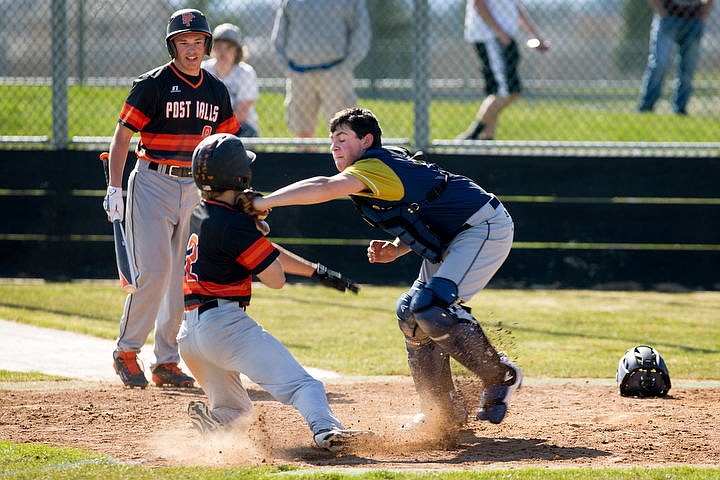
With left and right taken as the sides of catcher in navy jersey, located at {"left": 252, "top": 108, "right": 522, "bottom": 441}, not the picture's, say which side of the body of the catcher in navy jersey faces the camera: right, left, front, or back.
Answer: left

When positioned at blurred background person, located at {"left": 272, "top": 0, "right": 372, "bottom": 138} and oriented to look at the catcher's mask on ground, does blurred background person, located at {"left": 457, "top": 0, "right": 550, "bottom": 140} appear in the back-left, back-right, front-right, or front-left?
front-left

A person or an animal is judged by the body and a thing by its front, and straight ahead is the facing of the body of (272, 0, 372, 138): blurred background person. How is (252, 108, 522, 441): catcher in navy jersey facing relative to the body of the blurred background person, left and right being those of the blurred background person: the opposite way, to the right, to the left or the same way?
to the right

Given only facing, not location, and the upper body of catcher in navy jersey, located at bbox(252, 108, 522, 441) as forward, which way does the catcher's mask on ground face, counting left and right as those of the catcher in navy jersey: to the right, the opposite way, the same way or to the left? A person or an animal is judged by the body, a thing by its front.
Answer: to the left

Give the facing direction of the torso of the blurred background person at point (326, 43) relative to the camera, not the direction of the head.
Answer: toward the camera

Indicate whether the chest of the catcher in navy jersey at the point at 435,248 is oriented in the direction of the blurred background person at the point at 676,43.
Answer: no

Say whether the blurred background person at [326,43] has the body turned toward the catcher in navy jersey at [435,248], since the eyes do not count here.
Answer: yes

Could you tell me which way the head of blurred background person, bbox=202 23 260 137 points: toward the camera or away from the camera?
toward the camera

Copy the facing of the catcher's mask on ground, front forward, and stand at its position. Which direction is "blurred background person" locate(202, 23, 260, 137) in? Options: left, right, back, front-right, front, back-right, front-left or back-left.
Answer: back-right

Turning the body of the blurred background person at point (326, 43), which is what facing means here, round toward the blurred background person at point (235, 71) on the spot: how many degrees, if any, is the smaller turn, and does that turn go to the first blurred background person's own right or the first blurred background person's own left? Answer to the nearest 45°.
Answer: approximately 90° to the first blurred background person's own right

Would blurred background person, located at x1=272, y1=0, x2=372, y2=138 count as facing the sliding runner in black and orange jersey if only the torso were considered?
yes

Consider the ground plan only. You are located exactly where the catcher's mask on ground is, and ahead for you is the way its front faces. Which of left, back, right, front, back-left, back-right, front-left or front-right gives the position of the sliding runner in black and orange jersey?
front-right

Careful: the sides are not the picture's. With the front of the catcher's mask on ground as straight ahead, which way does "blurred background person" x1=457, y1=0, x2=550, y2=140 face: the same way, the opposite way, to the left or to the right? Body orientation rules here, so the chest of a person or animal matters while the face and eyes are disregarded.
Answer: to the left

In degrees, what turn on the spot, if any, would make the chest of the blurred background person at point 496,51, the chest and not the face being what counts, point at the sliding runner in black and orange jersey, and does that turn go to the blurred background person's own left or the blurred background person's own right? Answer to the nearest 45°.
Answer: approximately 90° to the blurred background person's own right

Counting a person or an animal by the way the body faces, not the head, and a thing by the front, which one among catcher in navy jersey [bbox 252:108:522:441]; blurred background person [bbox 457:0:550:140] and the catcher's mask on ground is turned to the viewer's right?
the blurred background person

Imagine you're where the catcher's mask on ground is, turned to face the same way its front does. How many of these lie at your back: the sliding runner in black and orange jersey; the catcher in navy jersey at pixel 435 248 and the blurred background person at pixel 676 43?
1

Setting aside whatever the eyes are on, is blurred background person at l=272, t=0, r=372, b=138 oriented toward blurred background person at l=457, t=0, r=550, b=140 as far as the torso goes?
no

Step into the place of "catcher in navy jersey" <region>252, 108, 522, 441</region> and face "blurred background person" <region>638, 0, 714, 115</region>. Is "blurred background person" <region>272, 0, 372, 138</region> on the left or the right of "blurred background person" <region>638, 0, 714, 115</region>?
left

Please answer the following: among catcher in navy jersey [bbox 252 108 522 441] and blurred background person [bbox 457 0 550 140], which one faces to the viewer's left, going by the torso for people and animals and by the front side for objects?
the catcher in navy jersey

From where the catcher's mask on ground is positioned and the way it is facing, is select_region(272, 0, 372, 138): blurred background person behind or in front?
behind
